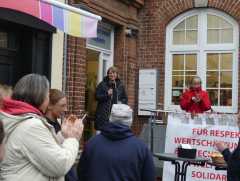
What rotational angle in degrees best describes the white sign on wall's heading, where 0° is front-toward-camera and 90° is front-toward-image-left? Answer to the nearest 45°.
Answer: approximately 0°

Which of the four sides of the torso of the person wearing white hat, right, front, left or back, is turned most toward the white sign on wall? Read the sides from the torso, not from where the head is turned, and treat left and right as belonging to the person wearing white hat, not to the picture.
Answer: front

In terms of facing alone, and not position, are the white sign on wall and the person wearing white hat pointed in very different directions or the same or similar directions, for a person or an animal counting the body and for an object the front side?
very different directions

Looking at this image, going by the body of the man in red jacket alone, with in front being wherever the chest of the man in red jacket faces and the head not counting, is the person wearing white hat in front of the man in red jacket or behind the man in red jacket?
in front

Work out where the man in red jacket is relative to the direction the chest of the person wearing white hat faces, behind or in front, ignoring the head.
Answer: in front

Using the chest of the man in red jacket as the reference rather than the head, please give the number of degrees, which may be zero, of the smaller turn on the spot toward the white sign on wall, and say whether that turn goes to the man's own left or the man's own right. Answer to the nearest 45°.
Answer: approximately 135° to the man's own right

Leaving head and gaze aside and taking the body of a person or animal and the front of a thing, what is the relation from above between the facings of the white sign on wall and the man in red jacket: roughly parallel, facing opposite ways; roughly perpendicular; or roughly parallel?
roughly parallel

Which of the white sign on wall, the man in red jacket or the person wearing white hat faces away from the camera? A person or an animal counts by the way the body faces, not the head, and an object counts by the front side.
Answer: the person wearing white hat

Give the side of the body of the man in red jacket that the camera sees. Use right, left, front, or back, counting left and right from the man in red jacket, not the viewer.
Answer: front

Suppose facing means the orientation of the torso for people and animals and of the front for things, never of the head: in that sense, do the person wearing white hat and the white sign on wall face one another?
yes

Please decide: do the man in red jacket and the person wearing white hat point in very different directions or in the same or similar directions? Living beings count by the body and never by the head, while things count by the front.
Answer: very different directions

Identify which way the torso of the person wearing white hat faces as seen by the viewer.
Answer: away from the camera

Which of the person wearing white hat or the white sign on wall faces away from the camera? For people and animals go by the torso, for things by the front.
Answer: the person wearing white hat
